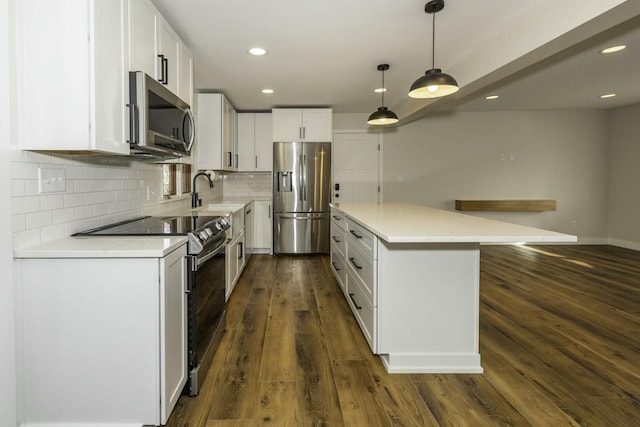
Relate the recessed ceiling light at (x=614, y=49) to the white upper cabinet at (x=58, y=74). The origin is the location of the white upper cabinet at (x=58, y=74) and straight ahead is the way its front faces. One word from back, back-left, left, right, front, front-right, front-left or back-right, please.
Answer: front-left

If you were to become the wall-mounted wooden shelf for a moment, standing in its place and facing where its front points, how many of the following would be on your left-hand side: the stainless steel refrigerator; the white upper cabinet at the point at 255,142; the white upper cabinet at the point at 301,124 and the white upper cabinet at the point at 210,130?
0

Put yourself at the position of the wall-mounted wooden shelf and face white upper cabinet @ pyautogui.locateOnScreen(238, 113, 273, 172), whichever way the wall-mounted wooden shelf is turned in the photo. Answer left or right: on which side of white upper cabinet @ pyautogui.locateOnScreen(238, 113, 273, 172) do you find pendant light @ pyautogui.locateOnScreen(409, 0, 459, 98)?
left

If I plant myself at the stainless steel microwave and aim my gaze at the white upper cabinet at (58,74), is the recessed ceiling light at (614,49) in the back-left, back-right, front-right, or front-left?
back-left

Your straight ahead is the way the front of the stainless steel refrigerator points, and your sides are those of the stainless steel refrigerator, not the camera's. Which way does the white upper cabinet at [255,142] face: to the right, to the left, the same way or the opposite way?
the same way

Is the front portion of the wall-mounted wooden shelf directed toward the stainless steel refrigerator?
no

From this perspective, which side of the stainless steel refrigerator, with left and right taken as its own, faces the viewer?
front

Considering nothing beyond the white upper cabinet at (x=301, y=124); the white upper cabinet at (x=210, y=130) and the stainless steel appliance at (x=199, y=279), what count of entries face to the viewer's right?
2

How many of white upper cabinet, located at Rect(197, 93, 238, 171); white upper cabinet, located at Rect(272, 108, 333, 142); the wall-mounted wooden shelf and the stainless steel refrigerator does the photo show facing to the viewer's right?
1

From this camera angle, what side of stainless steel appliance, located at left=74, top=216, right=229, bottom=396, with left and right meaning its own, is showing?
right

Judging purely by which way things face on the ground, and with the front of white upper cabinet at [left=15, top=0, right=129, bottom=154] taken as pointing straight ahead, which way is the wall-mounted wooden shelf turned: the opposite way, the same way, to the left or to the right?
to the right

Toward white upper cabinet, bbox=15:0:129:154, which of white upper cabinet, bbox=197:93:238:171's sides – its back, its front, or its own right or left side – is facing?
right

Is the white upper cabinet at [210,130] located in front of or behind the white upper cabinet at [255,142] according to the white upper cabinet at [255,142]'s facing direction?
in front

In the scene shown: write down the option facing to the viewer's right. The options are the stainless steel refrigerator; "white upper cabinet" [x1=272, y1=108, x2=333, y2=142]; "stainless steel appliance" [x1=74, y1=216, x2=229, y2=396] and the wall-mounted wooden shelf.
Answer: the stainless steel appliance

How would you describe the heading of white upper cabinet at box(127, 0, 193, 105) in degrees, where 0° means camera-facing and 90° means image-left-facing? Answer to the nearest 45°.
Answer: approximately 315°

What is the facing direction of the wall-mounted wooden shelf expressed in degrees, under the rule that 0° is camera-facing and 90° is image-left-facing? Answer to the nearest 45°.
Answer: approximately 0°

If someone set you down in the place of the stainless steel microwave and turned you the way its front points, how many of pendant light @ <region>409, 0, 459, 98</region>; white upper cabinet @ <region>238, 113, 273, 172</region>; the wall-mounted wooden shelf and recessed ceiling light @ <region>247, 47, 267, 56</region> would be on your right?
0

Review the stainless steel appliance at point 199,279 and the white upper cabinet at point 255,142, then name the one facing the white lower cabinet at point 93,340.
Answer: the white upper cabinet

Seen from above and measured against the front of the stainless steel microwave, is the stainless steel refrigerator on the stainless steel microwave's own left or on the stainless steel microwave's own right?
on the stainless steel microwave's own left

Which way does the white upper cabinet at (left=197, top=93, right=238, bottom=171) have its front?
to the viewer's right

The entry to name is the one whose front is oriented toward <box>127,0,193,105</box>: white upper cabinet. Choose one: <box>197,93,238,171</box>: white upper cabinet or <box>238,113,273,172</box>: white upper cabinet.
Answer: <box>238,113,273,172</box>: white upper cabinet

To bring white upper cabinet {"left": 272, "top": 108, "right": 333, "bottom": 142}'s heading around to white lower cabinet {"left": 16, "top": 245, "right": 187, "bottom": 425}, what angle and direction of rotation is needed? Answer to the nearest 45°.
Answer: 0° — it already faces it
